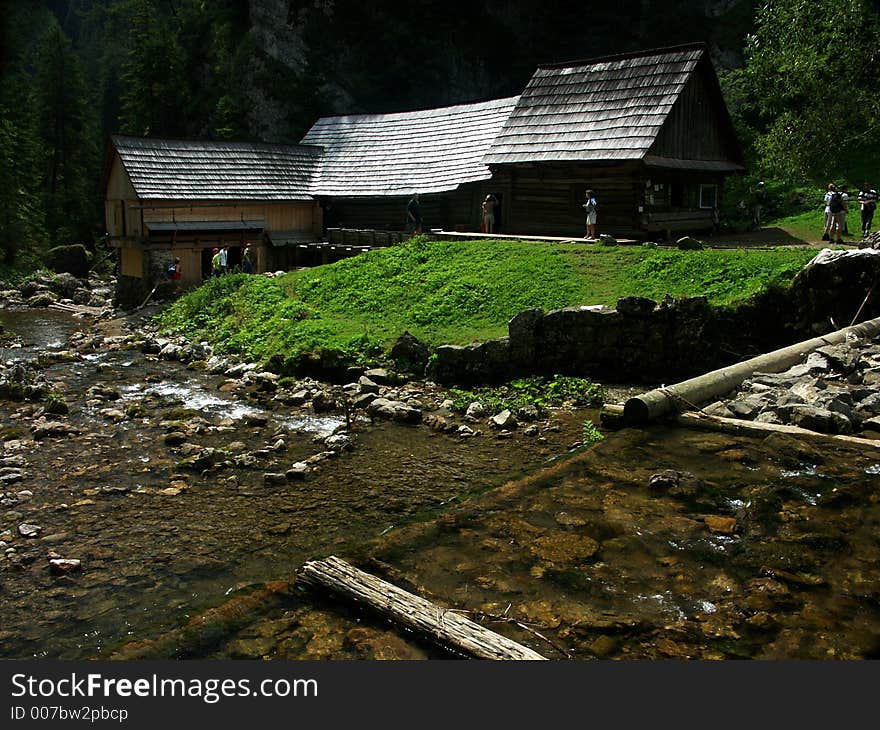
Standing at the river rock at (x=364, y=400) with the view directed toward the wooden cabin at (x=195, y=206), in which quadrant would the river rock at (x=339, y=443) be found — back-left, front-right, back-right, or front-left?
back-left

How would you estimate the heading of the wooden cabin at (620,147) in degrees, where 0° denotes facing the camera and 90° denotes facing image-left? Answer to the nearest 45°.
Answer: approximately 315°

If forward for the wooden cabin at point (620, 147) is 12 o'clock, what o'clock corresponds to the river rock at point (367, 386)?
The river rock is roughly at 2 o'clock from the wooden cabin.

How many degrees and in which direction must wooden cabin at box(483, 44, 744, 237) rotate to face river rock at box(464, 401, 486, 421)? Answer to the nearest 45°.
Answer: approximately 45° to its right

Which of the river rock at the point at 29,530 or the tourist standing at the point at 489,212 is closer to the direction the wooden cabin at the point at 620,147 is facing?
the river rock

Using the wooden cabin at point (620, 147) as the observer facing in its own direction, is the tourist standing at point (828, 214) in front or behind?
in front

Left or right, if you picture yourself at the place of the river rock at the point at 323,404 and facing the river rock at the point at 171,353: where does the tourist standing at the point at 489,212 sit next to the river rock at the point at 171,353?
right

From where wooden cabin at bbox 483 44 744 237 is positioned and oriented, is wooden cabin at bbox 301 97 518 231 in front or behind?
behind
